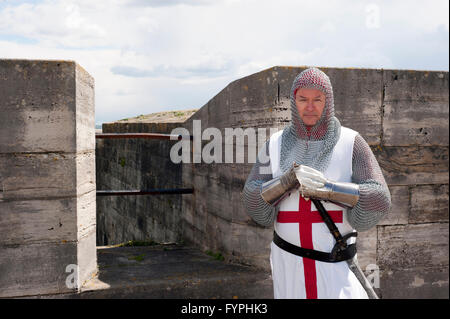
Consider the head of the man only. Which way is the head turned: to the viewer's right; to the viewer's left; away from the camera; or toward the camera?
toward the camera

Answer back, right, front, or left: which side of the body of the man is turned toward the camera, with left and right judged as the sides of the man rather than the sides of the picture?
front

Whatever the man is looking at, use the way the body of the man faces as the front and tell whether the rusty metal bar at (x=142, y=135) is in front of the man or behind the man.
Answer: behind

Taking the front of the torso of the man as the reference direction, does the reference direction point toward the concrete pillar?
no
